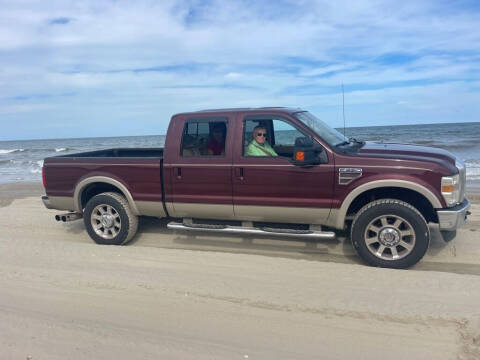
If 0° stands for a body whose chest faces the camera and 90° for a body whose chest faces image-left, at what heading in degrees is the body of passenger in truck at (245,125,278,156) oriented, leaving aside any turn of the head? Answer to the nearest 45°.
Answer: approximately 315°

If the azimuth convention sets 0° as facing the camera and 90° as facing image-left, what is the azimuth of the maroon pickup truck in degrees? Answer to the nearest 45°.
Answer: approximately 270°
